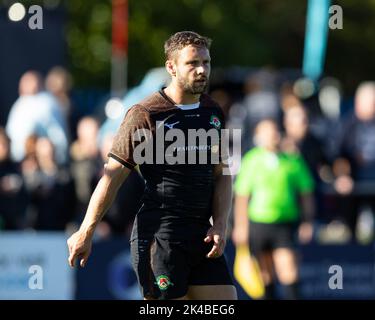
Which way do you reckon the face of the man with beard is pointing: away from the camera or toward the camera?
toward the camera

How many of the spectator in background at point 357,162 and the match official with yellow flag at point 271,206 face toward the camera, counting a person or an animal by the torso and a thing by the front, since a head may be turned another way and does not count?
2

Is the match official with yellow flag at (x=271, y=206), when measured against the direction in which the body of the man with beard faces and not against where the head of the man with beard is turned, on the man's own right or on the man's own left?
on the man's own left

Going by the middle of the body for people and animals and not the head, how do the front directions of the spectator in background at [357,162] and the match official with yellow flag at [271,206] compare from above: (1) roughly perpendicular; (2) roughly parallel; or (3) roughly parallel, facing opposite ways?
roughly parallel

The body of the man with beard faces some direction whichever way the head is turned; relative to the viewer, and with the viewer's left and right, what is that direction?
facing the viewer and to the right of the viewer

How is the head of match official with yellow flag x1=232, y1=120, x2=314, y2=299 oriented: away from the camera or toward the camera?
toward the camera

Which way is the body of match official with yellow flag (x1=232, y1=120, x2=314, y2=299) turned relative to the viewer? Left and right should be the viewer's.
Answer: facing the viewer

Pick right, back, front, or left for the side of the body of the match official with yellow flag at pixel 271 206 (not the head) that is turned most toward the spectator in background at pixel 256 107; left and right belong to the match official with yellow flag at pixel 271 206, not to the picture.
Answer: back

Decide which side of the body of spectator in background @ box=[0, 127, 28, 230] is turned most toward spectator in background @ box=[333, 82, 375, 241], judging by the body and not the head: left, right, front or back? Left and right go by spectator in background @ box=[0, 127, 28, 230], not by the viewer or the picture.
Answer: left

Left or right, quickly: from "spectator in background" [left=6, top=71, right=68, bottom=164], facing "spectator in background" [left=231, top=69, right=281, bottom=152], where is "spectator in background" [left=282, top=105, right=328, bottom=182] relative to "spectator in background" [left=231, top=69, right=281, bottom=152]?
right

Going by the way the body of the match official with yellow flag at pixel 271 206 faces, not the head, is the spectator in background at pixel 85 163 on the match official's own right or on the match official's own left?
on the match official's own right

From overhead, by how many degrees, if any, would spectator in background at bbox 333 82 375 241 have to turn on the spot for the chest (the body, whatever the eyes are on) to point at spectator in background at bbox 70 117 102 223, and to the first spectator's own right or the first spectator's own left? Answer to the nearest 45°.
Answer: approximately 45° to the first spectator's own right

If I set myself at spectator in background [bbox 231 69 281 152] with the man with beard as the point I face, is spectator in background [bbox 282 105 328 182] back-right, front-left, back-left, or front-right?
front-left

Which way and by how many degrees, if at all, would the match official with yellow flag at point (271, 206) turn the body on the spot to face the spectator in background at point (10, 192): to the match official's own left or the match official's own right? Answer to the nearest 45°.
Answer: approximately 90° to the match official's own right

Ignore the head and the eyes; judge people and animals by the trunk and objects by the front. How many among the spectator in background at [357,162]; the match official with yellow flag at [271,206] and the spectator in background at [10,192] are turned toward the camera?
3
